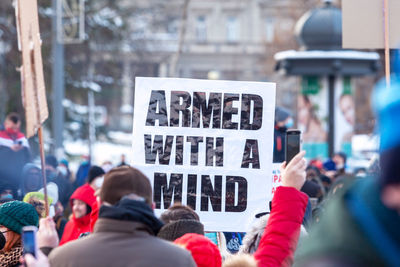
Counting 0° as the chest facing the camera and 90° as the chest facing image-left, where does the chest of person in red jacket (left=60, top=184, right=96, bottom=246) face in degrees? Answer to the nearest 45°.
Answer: approximately 45°

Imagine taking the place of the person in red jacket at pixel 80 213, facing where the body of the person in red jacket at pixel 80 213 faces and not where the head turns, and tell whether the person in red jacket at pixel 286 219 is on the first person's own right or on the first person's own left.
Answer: on the first person's own left
